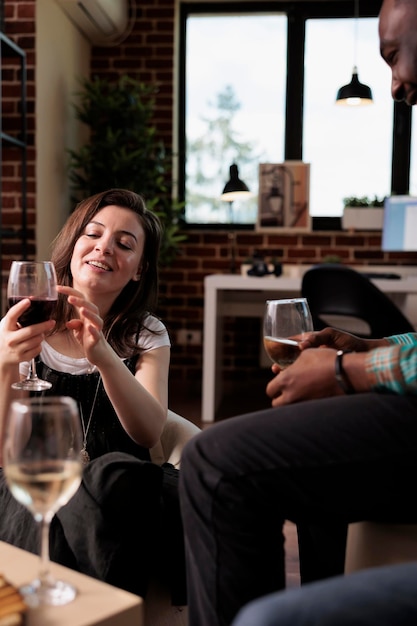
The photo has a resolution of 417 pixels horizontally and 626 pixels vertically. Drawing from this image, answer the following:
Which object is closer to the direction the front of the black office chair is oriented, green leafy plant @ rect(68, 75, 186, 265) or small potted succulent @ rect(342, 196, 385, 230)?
the small potted succulent

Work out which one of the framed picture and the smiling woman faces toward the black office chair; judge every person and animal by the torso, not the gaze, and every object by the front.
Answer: the framed picture

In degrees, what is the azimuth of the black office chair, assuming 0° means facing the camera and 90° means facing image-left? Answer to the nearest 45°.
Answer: approximately 225°

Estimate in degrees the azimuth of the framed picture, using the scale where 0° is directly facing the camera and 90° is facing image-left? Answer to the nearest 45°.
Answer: approximately 0°
